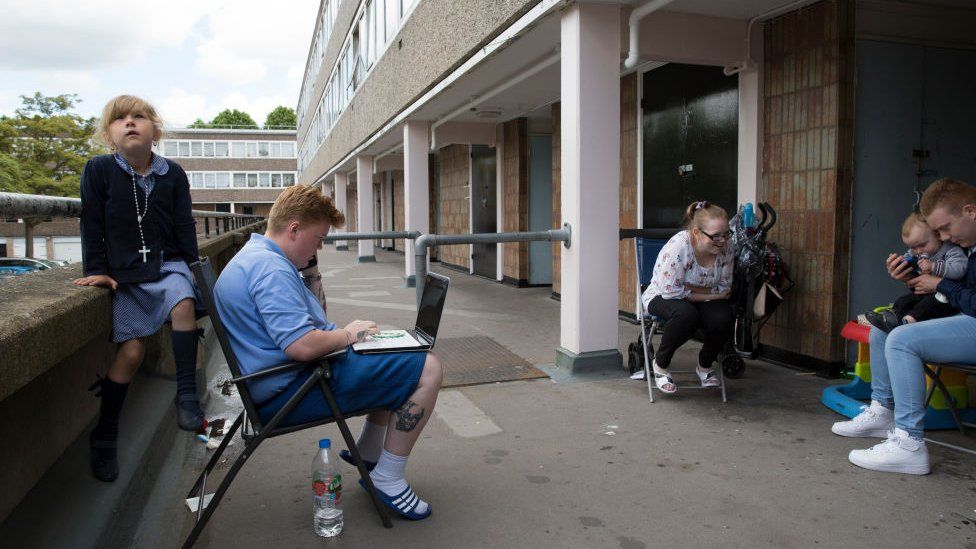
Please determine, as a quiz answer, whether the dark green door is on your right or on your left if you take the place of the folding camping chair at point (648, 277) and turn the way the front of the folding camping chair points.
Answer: on your left

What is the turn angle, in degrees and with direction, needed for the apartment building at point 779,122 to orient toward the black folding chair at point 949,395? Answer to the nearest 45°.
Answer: approximately 45° to its left

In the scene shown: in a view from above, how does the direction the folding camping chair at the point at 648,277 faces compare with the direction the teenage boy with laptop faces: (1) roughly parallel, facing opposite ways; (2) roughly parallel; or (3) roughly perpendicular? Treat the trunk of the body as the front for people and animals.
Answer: roughly perpendicular

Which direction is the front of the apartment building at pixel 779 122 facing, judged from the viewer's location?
facing the viewer and to the left of the viewer

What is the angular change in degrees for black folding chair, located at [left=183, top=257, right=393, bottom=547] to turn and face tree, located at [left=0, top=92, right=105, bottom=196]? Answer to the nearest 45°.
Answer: approximately 90° to its left

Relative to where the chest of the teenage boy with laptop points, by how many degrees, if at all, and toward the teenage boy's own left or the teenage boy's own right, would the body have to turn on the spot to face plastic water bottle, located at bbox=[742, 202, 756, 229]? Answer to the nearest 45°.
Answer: approximately 45° to the teenage boy's own left

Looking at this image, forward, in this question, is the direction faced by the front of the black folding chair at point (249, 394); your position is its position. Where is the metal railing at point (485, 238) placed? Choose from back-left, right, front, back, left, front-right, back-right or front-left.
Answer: front-left

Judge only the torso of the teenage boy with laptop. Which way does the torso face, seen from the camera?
to the viewer's right

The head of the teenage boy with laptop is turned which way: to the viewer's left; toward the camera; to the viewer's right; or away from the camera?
to the viewer's right

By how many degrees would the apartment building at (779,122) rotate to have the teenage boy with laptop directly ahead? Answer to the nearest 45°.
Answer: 0° — it already faces them

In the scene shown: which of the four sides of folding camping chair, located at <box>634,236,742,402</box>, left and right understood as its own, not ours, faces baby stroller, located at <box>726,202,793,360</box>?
left
